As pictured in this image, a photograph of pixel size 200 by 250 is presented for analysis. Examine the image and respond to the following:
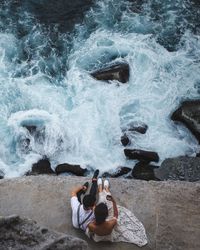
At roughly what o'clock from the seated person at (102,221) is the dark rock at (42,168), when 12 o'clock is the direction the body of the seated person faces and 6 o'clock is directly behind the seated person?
The dark rock is roughly at 11 o'clock from the seated person.

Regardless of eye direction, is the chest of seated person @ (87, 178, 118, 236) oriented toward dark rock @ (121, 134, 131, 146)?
yes

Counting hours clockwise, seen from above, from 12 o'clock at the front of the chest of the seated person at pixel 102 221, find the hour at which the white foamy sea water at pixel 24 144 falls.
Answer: The white foamy sea water is roughly at 11 o'clock from the seated person.

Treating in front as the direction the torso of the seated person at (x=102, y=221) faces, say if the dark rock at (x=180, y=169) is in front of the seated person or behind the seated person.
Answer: in front

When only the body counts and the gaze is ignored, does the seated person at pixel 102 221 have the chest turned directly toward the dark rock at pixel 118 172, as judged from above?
yes

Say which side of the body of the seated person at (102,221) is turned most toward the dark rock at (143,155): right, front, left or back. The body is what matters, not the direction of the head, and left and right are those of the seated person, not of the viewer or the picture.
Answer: front

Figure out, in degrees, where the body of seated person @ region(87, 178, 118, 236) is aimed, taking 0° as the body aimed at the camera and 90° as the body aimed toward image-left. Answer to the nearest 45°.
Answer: approximately 180°

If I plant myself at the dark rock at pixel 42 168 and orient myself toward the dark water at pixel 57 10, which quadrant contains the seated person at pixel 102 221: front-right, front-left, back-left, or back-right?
back-right

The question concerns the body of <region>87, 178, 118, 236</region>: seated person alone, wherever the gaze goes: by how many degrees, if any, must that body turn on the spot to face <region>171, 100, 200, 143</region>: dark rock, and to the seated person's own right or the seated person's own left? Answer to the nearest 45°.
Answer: approximately 45° to the seated person's own right

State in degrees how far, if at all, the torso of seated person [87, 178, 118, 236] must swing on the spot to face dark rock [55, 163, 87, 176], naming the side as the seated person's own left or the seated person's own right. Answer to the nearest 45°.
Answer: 0° — they already face it

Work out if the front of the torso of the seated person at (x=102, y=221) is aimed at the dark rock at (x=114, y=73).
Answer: yes

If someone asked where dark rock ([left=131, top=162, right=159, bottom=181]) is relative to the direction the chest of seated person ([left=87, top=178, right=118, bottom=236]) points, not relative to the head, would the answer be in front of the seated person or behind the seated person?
in front

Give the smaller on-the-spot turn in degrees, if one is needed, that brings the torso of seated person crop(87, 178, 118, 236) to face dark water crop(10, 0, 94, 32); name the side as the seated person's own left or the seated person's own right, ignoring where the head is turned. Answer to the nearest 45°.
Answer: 0° — they already face it
